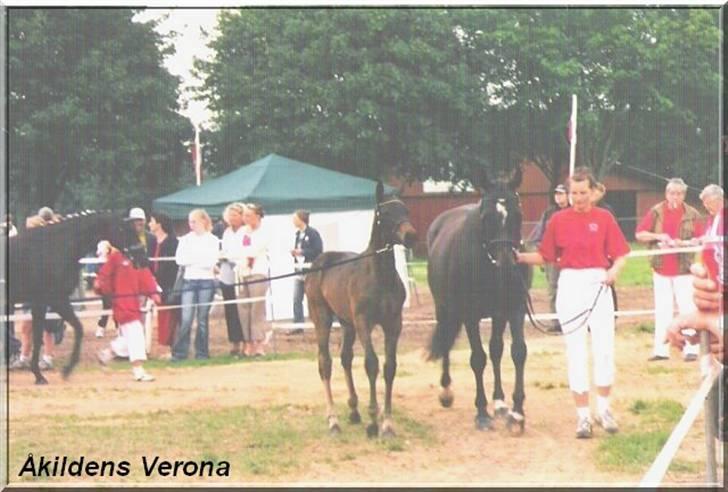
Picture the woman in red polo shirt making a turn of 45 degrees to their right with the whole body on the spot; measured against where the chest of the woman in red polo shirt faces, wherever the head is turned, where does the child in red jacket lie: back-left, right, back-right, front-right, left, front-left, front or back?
front-right

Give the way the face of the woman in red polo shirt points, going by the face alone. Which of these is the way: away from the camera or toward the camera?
toward the camera

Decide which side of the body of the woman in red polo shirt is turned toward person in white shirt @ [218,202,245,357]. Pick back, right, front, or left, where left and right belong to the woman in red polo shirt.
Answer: right

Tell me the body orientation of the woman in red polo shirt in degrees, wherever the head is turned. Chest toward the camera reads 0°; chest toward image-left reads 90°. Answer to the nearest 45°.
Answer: approximately 0°

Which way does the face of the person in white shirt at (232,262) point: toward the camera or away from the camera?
toward the camera

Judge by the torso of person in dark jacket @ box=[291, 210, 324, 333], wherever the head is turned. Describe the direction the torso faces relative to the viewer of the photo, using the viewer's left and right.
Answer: facing the viewer and to the left of the viewer
